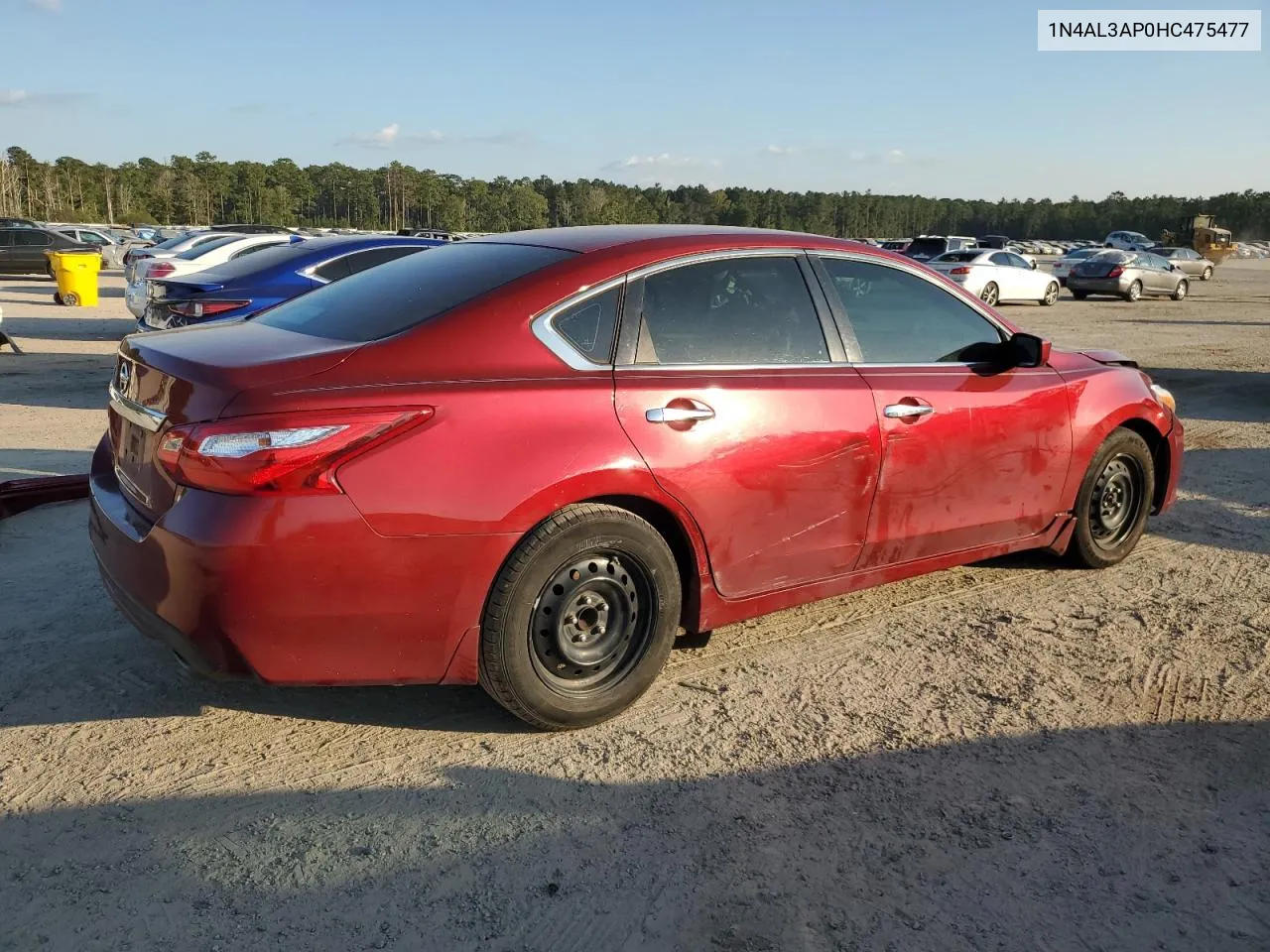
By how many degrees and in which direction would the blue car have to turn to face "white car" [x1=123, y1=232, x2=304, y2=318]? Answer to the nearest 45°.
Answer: approximately 45° to its left

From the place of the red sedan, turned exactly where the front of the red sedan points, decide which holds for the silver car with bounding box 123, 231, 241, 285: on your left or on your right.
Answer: on your left

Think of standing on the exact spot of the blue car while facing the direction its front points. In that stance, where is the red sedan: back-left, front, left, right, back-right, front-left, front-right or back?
back-right

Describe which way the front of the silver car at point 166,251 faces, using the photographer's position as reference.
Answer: facing away from the viewer and to the right of the viewer

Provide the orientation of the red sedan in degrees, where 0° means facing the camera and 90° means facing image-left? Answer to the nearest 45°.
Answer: approximately 225°

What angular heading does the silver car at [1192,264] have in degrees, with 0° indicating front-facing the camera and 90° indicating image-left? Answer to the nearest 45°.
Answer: approximately 225°

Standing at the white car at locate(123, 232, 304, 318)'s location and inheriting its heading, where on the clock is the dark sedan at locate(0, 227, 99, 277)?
The dark sedan is roughly at 10 o'clock from the white car.
